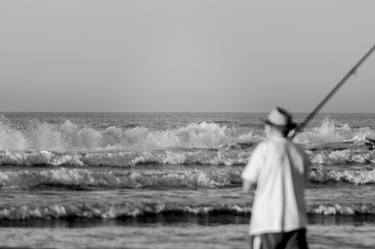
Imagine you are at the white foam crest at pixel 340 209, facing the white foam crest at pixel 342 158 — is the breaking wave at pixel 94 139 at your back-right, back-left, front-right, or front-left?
front-left

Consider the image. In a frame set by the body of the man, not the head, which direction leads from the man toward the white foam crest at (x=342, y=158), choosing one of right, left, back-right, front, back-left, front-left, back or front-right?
front

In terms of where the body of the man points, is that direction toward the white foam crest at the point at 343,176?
yes

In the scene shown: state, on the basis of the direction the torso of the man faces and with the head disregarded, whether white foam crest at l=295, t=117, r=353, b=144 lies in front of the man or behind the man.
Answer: in front

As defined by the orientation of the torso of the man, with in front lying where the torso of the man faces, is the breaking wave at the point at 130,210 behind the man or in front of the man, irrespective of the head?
in front

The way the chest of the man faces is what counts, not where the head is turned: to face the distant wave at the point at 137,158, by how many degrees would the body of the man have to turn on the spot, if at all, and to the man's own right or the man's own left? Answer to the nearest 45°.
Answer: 0° — they already face it

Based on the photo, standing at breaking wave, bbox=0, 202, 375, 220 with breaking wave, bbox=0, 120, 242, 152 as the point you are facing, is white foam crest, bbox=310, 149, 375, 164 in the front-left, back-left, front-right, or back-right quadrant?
front-right

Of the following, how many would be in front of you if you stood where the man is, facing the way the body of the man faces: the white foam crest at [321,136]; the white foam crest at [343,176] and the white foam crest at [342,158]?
3

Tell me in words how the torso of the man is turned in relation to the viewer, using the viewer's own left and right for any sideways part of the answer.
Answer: facing away from the viewer

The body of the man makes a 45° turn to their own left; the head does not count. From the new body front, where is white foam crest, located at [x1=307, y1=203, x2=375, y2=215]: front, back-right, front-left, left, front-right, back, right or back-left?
front-right
